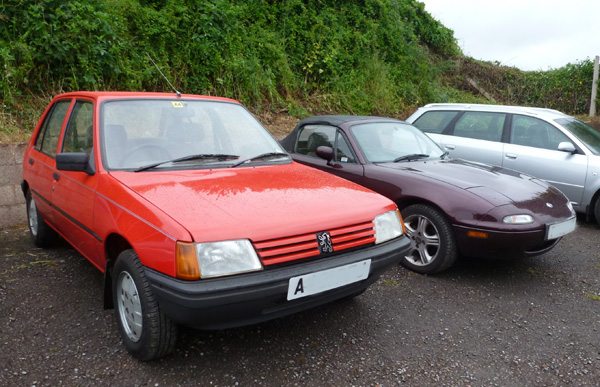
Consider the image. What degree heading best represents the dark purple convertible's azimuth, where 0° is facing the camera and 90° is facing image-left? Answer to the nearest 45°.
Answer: approximately 315°

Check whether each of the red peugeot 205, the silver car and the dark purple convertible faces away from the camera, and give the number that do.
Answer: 0

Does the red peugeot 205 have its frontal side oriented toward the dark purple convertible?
no

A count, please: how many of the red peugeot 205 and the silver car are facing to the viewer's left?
0

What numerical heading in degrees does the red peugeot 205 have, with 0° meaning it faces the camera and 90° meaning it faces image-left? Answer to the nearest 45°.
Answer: approximately 315°

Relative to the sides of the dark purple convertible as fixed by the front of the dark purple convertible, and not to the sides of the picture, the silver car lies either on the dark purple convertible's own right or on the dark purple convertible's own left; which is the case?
on the dark purple convertible's own left

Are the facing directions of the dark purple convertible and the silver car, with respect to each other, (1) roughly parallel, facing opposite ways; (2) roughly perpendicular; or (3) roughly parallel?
roughly parallel

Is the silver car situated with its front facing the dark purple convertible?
no

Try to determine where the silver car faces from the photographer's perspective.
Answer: facing the viewer and to the right of the viewer

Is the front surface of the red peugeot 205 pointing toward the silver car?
no
